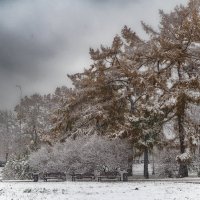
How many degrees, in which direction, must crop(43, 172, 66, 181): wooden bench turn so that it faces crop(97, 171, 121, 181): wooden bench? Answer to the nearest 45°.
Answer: approximately 45° to its left

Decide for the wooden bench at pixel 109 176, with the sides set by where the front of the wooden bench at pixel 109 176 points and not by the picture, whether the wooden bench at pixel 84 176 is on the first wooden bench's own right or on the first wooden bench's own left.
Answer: on the first wooden bench's own right

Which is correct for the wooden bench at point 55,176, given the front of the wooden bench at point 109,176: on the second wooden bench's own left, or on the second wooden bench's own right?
on the second wooden bench's own right

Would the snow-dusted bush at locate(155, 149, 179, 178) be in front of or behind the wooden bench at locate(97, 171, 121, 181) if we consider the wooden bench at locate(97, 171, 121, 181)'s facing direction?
behind

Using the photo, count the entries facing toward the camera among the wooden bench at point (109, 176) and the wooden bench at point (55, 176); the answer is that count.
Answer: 2

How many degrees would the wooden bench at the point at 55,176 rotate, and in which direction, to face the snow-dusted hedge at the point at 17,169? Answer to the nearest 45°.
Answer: approximately 135° to its right

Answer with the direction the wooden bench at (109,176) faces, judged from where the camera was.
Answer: facing the viewer

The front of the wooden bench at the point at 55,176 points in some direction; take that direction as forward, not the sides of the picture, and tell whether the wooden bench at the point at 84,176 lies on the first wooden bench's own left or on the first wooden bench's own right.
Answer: on the first wooden bench's own left

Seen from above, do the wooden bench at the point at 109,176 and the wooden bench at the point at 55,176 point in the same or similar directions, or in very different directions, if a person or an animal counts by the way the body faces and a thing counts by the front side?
same or similar directions

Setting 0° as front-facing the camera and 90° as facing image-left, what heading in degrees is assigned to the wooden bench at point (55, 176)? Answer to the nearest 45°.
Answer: approximately 0°

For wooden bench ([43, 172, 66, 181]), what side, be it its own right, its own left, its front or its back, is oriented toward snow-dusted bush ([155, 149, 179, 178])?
left
